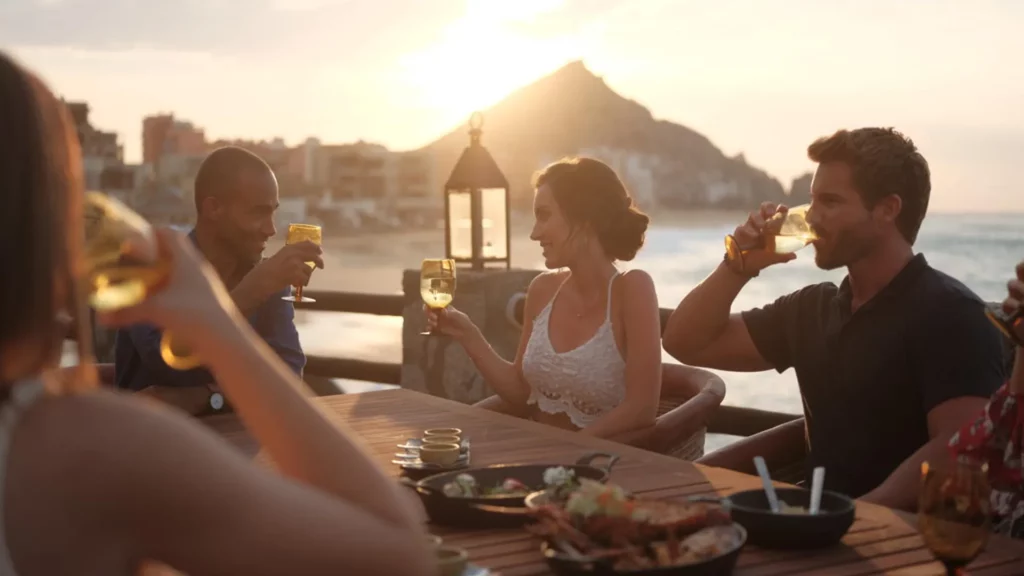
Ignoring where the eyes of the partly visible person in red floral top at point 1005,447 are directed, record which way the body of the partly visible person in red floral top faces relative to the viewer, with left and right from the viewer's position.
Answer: facing to the left of the viewer

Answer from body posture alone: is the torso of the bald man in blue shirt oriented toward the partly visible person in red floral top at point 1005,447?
yes

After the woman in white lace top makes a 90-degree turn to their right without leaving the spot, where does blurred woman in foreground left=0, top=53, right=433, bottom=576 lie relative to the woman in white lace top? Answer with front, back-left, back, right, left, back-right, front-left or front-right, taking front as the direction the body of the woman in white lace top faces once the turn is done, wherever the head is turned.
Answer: back-left

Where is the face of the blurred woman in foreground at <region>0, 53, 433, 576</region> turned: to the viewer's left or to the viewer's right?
to the viewer's right

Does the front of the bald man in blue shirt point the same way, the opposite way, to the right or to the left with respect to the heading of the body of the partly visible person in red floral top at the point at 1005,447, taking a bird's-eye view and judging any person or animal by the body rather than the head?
the opposite way

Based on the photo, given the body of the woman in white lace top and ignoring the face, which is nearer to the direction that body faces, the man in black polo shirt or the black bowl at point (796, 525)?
the black bowl

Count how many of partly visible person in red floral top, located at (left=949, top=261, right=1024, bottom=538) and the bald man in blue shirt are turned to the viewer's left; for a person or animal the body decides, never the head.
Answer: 1

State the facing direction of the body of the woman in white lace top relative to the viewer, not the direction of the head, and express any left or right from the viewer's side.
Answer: facing the viewer and to the left of the viewer

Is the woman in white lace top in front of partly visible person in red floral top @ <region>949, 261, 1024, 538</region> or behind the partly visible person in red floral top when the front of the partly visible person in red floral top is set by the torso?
in front

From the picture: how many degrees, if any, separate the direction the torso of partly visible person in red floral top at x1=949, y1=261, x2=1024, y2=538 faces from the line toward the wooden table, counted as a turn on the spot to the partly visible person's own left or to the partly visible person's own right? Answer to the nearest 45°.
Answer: approximately 45° to the partly visible person's own left

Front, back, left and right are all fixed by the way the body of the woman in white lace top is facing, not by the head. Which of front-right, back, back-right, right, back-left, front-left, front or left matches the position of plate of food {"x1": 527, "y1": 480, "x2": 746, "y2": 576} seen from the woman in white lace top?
front-left

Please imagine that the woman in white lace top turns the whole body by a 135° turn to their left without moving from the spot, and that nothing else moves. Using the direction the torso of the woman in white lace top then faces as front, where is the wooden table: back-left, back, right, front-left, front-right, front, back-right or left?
right

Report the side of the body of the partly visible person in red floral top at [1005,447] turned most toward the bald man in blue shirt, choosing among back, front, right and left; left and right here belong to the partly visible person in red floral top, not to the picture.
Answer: front

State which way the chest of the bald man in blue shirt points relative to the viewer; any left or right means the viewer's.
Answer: facing the viewer and to the right of the viewer

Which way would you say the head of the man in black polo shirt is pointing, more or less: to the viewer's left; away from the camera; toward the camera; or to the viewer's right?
to the viewer's left
